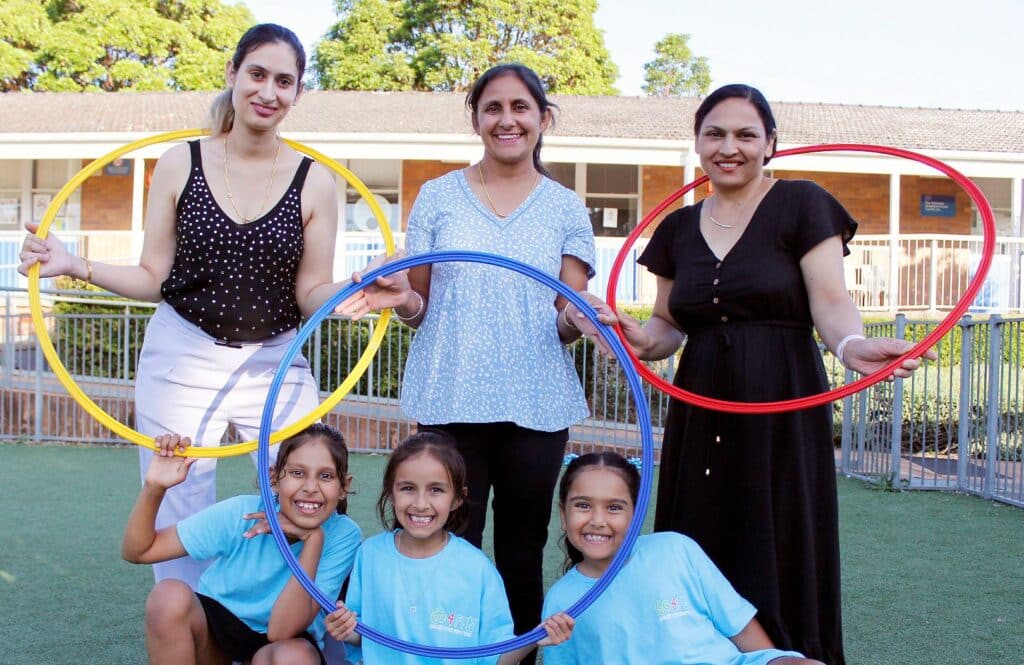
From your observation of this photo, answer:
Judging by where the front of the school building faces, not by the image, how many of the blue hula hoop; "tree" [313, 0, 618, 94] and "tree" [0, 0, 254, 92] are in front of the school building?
1

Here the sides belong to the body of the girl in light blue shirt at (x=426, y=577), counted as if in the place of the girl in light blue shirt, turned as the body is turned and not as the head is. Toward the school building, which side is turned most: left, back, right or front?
back

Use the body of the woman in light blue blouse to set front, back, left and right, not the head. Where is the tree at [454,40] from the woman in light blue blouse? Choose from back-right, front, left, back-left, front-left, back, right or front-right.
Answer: back

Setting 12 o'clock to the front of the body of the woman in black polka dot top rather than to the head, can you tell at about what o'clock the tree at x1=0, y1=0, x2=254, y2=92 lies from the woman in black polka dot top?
The tree is roughly at 6 o'clock from the woman in black polka dot top.

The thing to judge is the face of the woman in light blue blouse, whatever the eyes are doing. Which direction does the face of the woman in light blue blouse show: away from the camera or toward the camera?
toward the camera

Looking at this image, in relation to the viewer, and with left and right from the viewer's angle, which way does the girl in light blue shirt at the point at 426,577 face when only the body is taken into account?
facing the viewer

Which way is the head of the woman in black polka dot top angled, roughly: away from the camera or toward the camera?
toward the camera

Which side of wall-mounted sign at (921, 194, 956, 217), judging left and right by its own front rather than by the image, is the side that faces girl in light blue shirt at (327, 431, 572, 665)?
front

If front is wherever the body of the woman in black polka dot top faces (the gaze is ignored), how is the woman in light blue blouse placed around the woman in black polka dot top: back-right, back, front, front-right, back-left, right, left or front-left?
left

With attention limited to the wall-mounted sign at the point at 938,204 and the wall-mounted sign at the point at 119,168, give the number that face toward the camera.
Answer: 2

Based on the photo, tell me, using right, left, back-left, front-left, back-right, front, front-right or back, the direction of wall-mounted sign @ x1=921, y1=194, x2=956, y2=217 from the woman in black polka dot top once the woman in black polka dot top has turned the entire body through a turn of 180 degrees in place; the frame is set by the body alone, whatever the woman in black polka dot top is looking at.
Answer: front-right

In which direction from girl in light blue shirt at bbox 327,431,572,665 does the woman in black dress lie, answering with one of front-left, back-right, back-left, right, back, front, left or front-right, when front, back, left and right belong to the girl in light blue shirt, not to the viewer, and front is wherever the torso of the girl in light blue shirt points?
left

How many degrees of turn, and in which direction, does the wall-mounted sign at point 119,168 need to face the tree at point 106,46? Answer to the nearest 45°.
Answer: approximately 180°

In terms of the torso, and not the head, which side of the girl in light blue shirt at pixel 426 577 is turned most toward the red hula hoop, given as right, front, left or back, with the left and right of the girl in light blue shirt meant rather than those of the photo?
left

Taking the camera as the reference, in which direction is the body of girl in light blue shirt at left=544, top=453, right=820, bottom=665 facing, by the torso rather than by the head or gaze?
toward the camera

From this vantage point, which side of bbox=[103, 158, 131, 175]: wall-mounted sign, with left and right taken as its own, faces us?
front

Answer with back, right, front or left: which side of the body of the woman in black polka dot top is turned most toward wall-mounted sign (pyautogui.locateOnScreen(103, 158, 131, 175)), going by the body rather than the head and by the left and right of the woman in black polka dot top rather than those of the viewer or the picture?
back

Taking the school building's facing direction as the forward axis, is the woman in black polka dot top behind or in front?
in front
